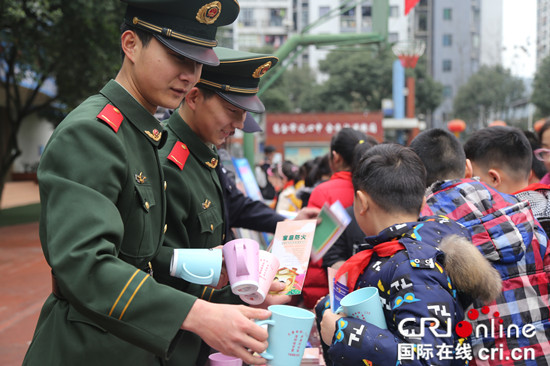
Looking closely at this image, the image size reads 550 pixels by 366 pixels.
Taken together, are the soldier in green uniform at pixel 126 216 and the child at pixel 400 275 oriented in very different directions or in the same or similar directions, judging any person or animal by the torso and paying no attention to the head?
very different directions

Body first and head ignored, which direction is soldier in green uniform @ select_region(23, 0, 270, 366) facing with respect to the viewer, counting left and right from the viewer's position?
facing the viewer and to the right of the viewer

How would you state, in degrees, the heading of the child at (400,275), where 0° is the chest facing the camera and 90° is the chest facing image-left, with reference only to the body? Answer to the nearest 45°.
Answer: approximately 135°

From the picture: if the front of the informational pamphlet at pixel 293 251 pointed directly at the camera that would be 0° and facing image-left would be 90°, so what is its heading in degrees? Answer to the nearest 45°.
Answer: approximately 0°

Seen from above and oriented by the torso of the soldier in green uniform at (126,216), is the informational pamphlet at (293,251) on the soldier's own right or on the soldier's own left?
on the soldier's own left

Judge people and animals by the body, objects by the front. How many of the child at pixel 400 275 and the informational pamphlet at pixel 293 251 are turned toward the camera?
1

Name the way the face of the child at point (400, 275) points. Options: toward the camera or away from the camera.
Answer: away from the camera

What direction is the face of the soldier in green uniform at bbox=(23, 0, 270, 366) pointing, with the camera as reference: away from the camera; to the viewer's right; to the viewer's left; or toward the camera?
to the viewer's right

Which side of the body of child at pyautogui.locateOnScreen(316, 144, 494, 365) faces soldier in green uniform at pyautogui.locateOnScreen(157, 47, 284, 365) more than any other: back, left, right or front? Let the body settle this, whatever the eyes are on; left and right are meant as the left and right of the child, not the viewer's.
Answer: front
